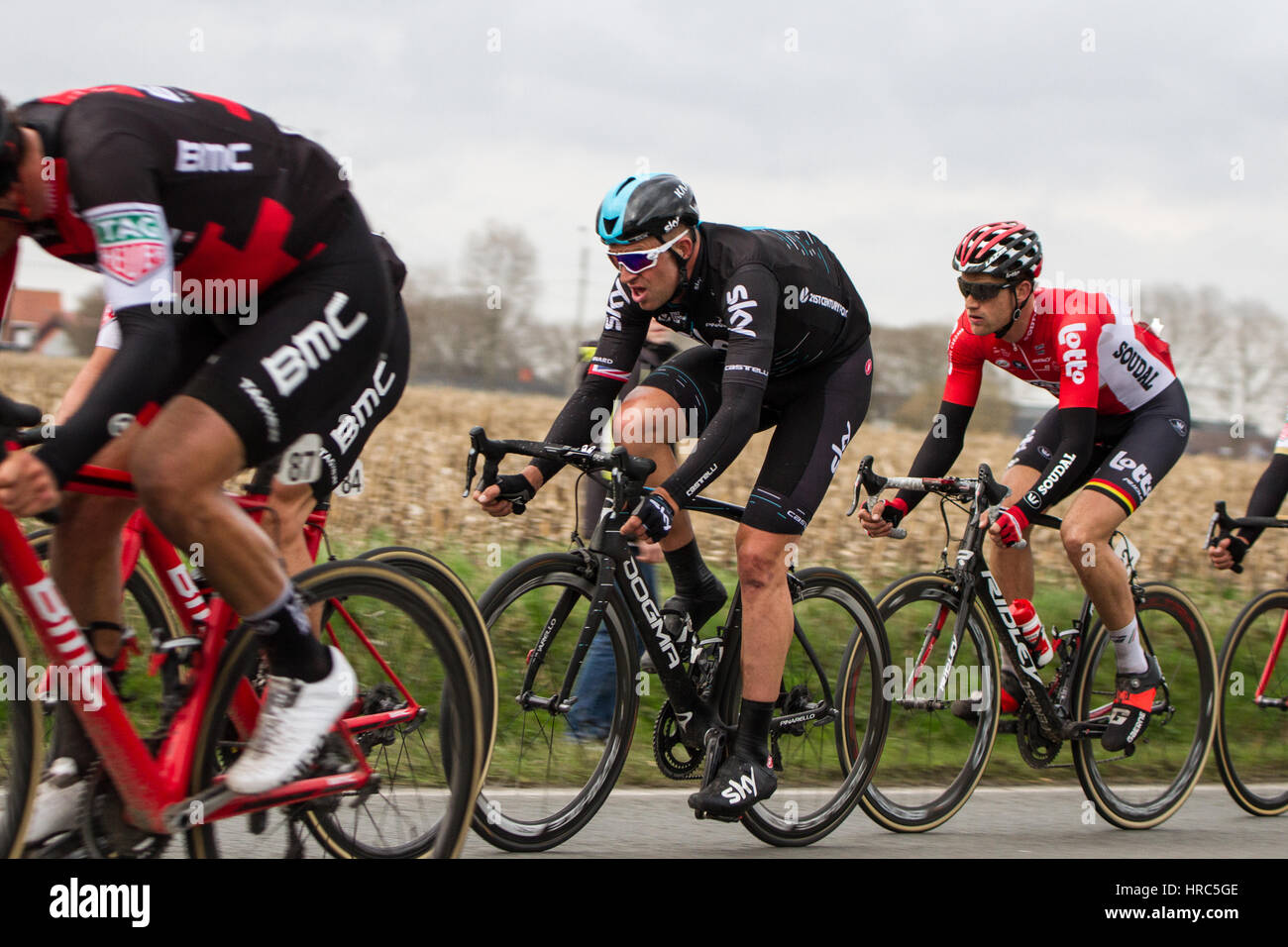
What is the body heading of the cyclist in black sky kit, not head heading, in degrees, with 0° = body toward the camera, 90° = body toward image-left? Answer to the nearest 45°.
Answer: approximately 45°

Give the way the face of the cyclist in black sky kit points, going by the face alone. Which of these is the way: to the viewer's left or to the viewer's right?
to the viewer's left

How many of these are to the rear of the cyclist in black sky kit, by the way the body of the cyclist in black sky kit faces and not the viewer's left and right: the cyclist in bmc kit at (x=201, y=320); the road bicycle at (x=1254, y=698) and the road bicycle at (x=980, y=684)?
2

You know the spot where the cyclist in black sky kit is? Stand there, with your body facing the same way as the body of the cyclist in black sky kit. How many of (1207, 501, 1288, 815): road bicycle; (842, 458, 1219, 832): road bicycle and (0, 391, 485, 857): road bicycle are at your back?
2

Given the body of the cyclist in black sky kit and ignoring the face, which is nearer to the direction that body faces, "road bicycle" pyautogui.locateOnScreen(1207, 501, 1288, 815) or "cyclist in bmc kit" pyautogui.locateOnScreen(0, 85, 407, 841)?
the cyclist in bmc kit

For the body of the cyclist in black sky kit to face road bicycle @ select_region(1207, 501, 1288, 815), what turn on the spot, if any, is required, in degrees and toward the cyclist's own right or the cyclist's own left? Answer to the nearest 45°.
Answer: approximately 180°

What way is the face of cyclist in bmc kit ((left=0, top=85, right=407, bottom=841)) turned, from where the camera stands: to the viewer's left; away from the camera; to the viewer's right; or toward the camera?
to the viewer's left

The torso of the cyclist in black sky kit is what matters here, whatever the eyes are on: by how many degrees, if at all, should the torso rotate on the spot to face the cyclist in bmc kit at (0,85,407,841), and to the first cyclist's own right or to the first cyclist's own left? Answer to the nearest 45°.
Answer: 0° — they already face them

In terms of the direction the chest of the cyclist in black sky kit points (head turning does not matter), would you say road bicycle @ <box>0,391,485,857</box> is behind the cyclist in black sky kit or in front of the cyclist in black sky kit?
in front

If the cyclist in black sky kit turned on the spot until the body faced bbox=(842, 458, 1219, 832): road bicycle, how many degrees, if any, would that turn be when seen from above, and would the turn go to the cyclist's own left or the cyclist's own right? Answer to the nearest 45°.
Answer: approximately 180°
